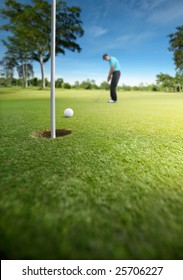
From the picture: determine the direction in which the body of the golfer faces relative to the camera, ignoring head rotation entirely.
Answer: to the viewer's left

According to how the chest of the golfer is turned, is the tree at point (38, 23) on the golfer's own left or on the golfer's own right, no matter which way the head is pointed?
on the golfer's own right

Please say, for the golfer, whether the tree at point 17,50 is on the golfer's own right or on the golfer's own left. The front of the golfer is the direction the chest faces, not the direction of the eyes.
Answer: on the golfer's own right

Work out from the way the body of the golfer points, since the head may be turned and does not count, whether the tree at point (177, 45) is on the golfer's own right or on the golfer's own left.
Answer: on the golfer's own right
